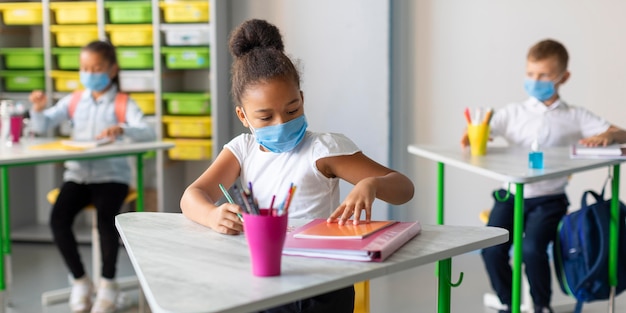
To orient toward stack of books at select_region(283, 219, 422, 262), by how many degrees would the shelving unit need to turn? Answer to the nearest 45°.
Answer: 0° — it already faces it

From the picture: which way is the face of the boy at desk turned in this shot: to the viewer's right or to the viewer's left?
to the viewer's left

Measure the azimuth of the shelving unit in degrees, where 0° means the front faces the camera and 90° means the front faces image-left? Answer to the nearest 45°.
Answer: approximately 0°

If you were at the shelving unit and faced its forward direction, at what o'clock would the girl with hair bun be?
The girl with hair bun is roughly at 12 o'clock from the shelving unit.

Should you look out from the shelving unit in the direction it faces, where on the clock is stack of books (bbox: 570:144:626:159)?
The stack of books is roughly at 11 o'clock from the shelving unit.

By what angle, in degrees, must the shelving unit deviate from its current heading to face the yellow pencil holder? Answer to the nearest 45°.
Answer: approximately 45° to its left

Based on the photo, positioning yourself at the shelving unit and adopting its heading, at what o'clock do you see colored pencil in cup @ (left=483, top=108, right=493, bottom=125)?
The colored pencil in cup is roughly at 11 o'clock from the shelving unit.

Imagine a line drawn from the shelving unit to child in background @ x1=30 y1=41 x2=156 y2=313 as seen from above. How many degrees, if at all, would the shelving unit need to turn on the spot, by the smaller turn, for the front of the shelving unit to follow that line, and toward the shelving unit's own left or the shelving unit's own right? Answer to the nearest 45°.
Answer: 0° — it already faces them

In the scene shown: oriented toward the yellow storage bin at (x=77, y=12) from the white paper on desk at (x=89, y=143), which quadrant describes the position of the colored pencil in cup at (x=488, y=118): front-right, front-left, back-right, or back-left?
back-right

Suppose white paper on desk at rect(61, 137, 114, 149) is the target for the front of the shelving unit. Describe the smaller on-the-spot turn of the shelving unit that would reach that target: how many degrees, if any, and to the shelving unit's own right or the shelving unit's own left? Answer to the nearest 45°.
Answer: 0° — it already faces it

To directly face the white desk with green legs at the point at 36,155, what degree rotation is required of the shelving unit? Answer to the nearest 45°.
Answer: approximately 45° to its right
